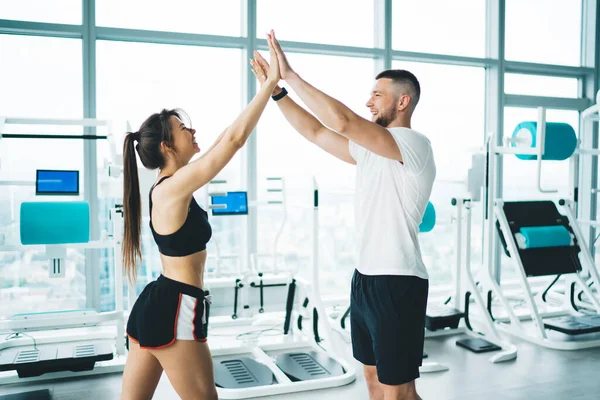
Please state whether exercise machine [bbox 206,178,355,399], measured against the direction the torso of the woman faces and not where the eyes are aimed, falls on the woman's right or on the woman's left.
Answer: on the woman's left

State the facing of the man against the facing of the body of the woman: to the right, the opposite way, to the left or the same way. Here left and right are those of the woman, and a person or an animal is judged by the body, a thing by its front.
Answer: the opposite way

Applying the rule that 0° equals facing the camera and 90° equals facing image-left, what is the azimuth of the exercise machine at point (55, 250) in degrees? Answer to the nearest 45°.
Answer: approximately 0°

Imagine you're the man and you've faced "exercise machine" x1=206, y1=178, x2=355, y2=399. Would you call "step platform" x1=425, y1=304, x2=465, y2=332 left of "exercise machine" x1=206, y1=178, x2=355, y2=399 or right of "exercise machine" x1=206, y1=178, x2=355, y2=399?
right

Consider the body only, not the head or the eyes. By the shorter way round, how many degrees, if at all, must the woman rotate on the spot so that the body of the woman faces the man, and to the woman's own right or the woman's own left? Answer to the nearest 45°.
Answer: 0° — they already face them

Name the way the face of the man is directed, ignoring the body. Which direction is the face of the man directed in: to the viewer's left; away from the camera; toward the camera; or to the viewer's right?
to the viewer's left

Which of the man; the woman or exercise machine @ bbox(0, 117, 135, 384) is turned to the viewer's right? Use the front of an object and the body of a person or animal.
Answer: the woman

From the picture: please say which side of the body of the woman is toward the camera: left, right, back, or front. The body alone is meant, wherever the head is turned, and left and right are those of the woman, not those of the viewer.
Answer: right

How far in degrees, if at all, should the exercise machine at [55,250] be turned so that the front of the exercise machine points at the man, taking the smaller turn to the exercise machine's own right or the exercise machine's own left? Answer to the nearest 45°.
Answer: approximately 45° to the exercise machine's own left

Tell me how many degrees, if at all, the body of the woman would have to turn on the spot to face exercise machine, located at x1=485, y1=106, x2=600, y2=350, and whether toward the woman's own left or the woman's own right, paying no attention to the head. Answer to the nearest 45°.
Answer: approximately 45° to the woman's own left

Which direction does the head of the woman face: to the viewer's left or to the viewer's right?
to the viewer's right

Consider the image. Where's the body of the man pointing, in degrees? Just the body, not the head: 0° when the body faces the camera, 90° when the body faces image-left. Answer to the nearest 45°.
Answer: approximately 90°

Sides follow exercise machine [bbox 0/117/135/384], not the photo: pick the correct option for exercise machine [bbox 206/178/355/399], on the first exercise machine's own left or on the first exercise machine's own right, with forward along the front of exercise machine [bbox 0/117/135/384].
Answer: on the first exercise machine's own left

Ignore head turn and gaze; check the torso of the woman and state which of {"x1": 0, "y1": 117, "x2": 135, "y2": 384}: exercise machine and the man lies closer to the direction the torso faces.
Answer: the man

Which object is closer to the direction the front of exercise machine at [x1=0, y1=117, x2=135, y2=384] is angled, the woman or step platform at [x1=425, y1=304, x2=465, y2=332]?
the woman

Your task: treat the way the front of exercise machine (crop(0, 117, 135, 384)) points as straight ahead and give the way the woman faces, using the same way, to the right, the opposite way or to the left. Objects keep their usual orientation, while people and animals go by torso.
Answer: to the left
